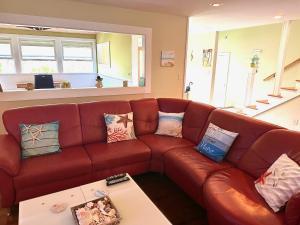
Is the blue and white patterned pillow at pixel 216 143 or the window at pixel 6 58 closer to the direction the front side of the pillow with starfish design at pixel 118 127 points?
the blue and white patterned pillow

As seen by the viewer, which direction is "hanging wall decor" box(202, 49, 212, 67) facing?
toward the camera

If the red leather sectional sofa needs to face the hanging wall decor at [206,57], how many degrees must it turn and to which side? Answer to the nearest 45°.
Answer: approximately 180°

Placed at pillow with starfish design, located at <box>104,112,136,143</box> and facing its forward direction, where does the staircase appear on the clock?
The staircase is roughly at 8 o'clock from the pillow with starfish design.

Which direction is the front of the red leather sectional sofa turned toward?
toward the camera

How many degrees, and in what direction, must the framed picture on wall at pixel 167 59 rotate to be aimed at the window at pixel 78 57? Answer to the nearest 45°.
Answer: approximately 135° to its right

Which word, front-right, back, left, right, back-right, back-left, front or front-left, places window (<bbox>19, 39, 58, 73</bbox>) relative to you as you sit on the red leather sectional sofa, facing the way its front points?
back-right

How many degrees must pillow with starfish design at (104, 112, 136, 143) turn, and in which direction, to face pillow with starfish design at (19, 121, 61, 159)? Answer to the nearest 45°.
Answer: approximately 90° to its right

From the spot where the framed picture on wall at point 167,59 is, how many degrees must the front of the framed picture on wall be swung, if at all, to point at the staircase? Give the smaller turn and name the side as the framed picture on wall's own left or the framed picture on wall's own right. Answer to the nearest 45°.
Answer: approximately 90° to the framed picture on wall's own left

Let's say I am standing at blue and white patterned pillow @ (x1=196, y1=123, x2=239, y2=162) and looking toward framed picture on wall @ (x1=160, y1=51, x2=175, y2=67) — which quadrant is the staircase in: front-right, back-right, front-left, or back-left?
front-right

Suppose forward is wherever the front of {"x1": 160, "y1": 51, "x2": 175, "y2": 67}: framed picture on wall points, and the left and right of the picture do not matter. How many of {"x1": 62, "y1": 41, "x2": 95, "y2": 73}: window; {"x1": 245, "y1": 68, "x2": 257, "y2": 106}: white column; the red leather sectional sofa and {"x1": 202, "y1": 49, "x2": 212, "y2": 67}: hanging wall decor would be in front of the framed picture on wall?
1

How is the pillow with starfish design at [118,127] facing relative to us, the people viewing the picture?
facing the viewer

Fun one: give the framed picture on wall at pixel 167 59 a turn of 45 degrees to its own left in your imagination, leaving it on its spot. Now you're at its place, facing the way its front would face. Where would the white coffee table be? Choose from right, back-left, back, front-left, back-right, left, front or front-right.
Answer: front-right

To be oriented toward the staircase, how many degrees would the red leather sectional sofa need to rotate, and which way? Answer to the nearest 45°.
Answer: approximately 135° to its left

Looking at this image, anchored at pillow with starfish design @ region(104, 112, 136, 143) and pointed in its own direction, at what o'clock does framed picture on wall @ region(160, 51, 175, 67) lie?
The framed picture on wall is roughly at 7 o'clock from the pillow with starfish design.

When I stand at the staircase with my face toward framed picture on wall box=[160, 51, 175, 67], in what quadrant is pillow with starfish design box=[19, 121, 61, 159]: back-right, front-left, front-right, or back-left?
front-left

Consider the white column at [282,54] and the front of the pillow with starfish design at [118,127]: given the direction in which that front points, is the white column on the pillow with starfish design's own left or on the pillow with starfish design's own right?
on the pillow with starfish design's own left
